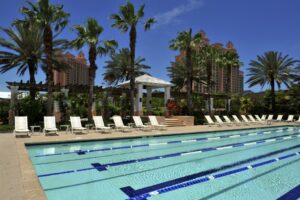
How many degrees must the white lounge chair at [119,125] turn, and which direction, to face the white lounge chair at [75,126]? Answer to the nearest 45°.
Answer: approximately 90° to its right

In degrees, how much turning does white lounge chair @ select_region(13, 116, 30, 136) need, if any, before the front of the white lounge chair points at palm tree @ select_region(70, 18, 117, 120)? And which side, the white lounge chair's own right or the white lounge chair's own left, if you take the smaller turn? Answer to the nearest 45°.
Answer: approximately 135° to the white lounge chair's own left

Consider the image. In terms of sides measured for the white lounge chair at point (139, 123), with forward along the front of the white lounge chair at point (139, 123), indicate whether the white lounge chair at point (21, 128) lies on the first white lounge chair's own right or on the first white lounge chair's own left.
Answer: on the first white lounge chair's own right

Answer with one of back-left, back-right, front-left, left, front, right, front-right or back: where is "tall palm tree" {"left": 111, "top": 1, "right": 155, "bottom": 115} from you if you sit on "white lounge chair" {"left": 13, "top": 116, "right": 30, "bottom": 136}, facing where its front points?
back-left

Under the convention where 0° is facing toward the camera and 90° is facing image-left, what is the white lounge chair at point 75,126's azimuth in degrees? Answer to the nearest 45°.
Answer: approximately 315°

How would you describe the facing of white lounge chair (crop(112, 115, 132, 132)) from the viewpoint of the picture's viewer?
facing the viewer and to the right of the viewer

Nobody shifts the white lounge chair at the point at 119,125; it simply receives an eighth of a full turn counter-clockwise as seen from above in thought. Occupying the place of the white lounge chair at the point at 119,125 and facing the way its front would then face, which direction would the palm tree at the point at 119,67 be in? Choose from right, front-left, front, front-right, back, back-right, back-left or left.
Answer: left

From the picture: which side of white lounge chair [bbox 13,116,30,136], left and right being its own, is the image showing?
front

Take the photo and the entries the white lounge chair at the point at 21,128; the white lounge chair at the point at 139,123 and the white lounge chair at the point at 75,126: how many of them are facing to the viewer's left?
0

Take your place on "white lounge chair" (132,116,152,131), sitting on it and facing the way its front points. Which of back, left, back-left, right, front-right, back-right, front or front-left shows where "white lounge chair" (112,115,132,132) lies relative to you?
right

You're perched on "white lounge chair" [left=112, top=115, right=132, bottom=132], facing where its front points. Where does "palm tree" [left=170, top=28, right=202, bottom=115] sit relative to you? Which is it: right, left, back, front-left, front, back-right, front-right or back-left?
left

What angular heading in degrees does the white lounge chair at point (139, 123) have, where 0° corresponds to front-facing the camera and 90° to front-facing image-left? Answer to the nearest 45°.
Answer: approximately 315°

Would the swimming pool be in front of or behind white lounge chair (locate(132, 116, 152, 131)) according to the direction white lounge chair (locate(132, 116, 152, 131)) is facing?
in front

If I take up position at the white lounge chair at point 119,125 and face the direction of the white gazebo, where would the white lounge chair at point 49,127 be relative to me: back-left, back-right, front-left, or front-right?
back-left

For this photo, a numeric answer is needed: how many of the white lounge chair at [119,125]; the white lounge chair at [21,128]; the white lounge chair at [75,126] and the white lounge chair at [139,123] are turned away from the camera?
0

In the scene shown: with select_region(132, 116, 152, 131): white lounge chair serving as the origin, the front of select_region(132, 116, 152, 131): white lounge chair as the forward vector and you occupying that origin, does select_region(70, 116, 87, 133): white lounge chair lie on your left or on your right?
on your right
